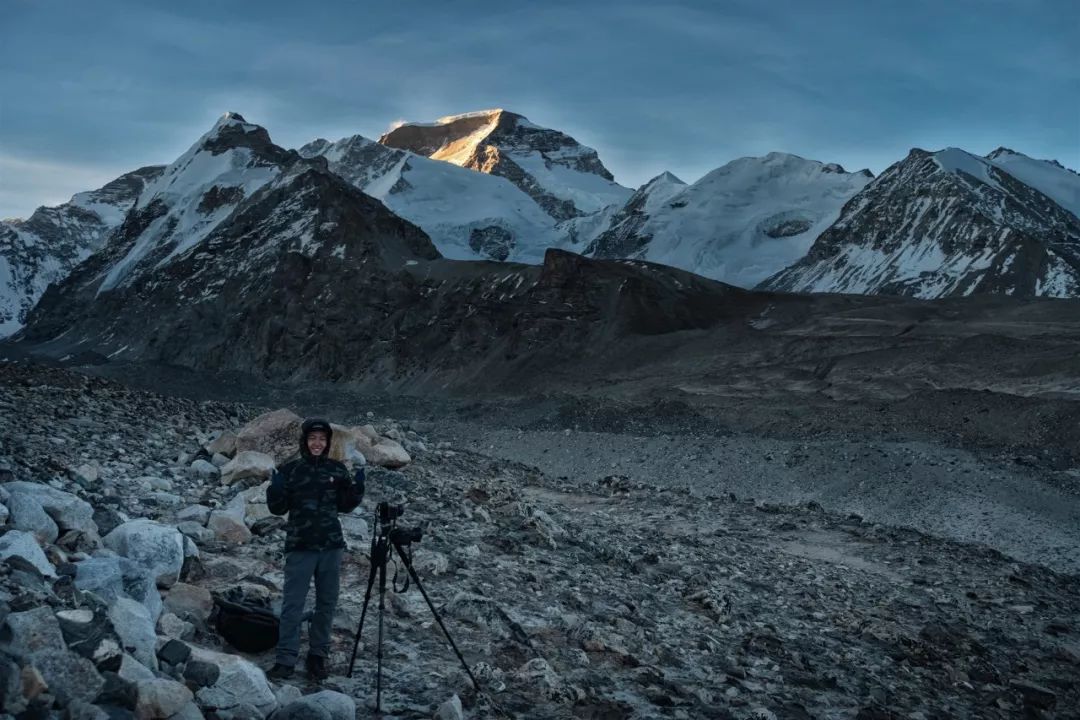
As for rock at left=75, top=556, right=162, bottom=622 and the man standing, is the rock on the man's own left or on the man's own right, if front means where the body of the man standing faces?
on the man's own right

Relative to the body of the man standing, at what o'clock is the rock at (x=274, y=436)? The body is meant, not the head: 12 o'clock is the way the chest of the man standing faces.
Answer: The rock is roughly at 6 o'clock from the man standing.

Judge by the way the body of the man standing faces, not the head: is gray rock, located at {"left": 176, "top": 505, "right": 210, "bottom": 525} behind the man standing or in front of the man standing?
behind

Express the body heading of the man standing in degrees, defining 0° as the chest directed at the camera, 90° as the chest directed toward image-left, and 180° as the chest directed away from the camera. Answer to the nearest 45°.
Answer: approximately 0°

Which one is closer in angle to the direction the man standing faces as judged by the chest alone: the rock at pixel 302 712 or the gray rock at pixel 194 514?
the rock

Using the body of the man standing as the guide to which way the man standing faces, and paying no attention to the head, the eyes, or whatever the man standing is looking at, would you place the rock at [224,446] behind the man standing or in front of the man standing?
behind
